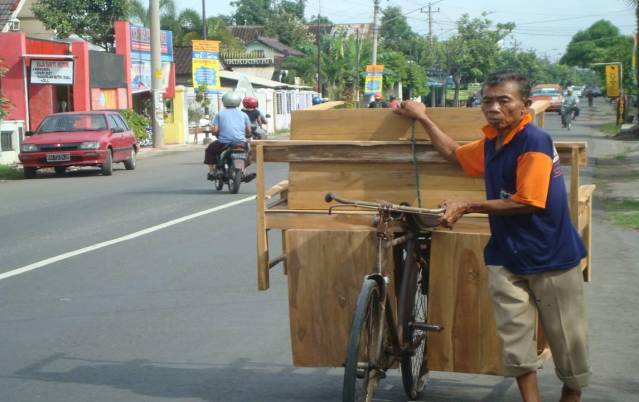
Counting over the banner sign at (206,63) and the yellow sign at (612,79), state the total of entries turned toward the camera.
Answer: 2

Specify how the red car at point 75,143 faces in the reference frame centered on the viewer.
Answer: facing the viewer and to the left of the viewer

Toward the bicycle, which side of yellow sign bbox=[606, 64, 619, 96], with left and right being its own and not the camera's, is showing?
front

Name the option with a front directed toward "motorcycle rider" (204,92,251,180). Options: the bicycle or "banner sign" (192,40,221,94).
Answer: the banner sign

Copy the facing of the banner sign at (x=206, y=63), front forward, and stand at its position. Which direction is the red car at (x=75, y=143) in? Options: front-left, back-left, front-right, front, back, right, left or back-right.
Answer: front

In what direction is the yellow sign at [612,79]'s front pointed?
toward the camera

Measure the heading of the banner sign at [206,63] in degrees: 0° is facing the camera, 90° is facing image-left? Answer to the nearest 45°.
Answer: approximately 0°

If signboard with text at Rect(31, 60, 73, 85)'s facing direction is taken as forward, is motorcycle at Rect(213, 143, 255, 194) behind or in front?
in front

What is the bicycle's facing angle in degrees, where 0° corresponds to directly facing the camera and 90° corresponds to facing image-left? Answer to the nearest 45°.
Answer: approximately 45°

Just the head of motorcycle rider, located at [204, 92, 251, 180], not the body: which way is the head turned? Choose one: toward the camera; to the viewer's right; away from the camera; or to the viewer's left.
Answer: away from the camera

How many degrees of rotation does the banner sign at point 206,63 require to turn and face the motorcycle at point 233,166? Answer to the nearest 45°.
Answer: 0° — it already faces it

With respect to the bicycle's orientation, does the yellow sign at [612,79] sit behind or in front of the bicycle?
behind

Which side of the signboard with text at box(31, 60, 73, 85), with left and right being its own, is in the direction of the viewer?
front
